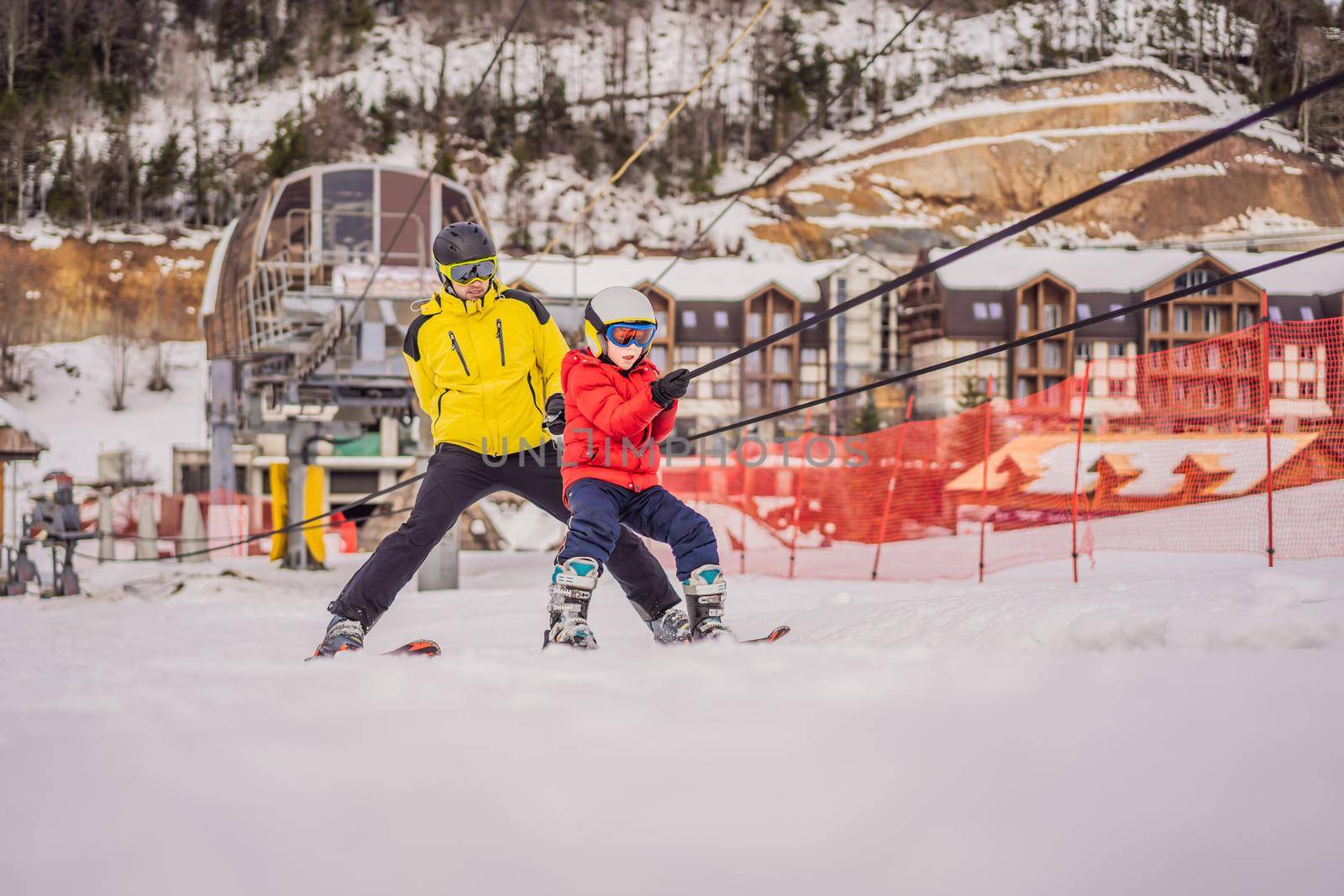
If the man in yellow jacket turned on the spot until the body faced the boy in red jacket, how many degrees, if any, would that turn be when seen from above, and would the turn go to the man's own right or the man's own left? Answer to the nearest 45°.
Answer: approximately 45° to the man's own left

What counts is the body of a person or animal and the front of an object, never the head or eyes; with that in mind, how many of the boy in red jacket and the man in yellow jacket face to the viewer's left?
0

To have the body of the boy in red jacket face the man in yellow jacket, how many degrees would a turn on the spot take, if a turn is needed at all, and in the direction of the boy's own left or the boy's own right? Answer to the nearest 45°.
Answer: approximately 180°

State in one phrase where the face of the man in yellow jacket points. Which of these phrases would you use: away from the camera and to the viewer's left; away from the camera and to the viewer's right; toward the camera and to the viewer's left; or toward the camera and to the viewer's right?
toward the camera and to the viewer's right

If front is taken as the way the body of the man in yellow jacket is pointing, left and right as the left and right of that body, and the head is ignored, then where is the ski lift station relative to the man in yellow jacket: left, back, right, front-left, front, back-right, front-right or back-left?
back

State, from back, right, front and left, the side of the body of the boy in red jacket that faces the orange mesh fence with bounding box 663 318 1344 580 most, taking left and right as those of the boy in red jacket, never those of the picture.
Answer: left

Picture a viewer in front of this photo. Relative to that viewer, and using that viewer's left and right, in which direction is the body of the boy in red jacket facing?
facing the viewer and to the right of the viewer

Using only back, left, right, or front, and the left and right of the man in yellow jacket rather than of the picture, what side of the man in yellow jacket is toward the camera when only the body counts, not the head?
front
